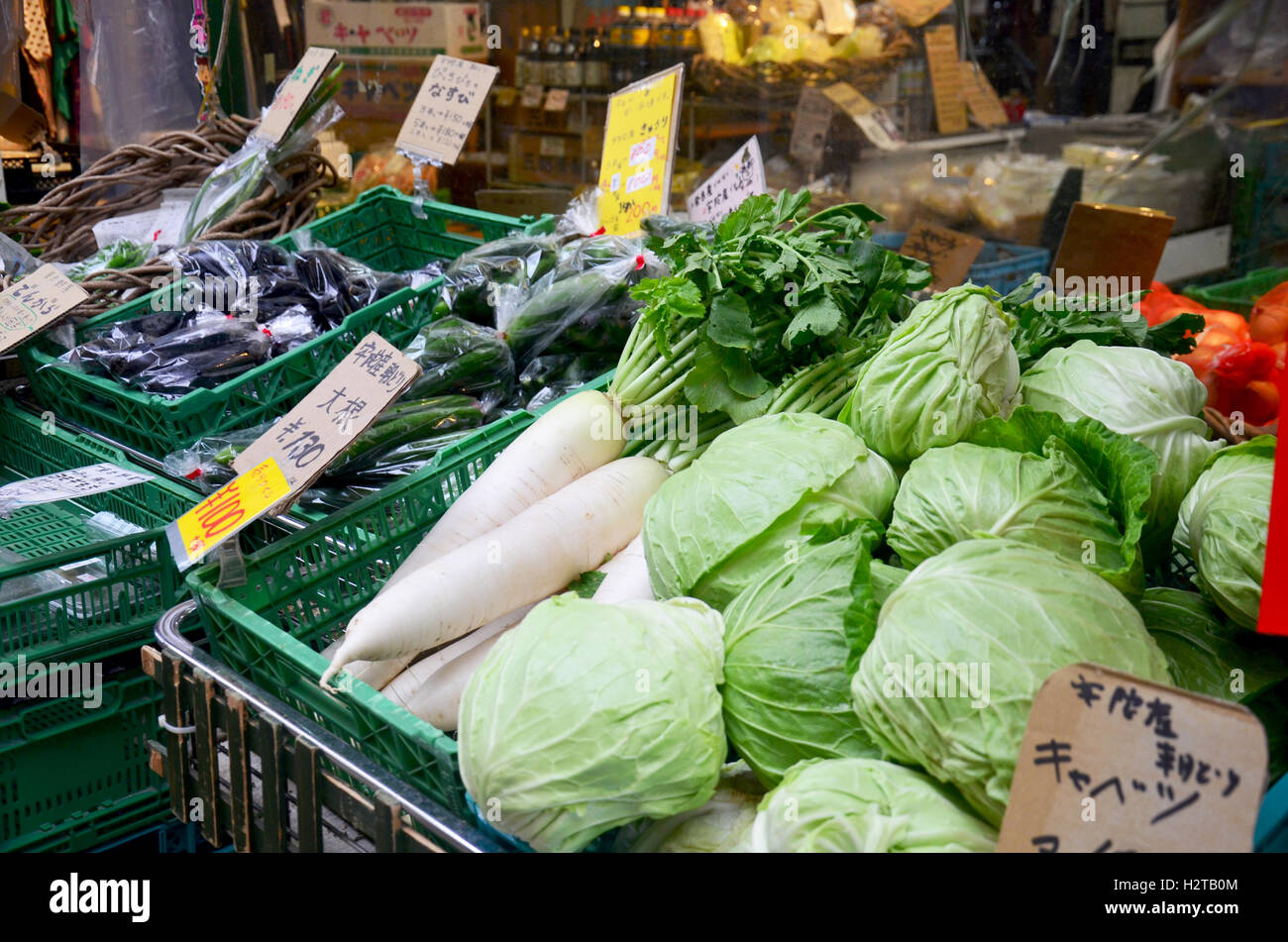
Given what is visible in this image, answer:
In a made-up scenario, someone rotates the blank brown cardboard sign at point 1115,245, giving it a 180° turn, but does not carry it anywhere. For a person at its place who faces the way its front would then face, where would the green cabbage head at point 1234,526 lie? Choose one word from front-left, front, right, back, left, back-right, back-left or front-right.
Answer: front

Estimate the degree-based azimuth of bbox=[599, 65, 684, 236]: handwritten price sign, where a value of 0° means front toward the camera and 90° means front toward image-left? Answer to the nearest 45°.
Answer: approximately 45°

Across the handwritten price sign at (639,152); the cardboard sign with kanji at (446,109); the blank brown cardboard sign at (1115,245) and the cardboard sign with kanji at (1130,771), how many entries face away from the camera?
1

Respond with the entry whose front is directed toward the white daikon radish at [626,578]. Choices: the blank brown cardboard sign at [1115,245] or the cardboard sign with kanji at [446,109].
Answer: the cardboard sign with kanji at [446,109]

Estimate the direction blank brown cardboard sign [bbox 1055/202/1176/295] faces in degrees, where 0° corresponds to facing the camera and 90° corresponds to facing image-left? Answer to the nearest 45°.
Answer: approximately 180°

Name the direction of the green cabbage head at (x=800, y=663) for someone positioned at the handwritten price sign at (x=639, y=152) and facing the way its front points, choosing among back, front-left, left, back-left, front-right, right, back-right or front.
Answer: front-left

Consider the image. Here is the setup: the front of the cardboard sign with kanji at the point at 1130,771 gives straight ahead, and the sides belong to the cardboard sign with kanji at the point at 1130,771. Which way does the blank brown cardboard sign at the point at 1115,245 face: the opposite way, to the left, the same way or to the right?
the opposite way

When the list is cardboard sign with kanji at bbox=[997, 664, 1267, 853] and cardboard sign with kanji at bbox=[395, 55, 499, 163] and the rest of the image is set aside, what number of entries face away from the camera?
0

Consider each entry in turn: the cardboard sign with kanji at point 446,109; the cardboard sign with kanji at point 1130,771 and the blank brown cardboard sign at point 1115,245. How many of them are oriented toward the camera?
2

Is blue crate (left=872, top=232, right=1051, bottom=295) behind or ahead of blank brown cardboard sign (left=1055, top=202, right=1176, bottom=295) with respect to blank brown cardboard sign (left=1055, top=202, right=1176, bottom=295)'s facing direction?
ahead

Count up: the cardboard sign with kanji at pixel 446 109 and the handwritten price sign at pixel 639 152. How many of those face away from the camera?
0

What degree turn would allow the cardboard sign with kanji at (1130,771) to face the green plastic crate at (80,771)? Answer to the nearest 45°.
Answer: approximately 90° to its right

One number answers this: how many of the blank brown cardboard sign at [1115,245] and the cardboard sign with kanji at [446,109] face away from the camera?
1
